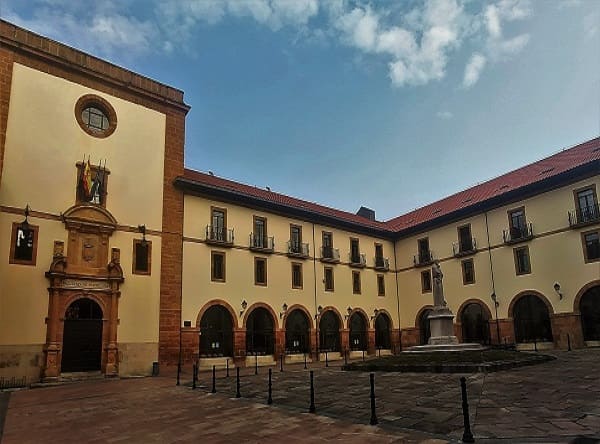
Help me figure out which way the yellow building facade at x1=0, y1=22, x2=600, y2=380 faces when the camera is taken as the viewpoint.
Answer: facing the viewer and to the right of the viewer
